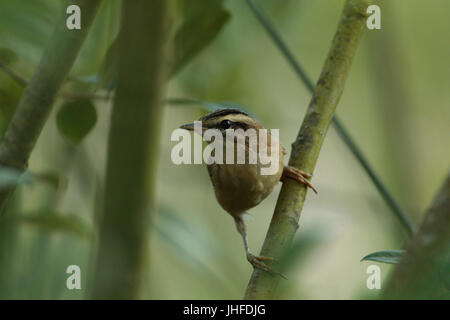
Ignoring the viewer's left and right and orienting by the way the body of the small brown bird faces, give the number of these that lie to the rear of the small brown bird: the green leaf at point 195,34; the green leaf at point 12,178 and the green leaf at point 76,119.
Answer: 0

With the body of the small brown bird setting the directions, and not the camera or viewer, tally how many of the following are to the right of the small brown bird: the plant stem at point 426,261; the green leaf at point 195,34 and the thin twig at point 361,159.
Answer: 0

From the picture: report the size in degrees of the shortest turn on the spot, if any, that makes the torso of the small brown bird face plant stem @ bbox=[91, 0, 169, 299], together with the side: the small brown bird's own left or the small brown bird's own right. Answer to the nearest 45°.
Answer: approximately 45° to the small brown bird's own left

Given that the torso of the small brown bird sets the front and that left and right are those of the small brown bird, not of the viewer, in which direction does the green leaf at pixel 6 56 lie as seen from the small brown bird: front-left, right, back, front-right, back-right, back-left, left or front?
front

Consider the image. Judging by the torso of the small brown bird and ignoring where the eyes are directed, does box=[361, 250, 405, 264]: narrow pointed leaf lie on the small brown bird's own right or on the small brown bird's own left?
on the small brown bird's own left

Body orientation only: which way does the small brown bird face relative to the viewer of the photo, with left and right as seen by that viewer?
facing the viewer and to the left of the viewer

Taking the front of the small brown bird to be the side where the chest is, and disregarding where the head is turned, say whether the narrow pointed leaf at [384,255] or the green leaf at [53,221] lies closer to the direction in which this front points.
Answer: the green leaf

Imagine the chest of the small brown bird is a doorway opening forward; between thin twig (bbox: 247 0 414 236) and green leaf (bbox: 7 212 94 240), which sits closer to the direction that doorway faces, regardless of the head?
the green leaf
